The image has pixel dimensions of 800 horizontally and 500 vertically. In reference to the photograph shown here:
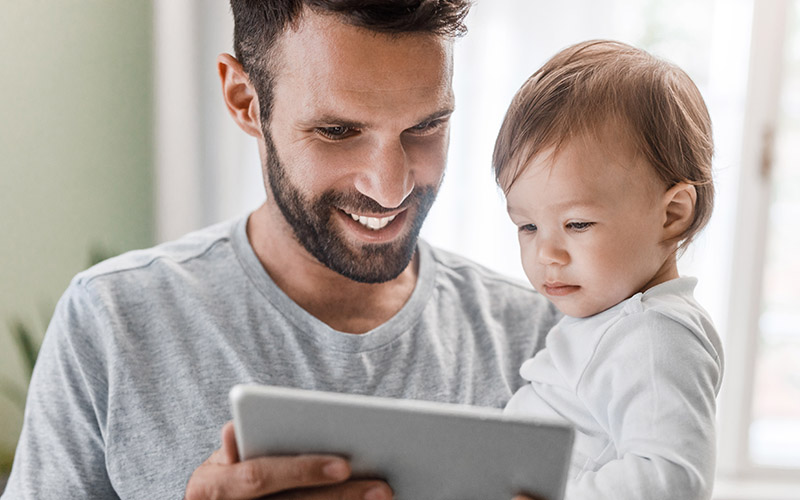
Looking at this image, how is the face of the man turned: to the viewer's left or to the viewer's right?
to the viewer's right

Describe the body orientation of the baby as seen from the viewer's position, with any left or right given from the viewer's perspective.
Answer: facing the viewer and to the left of the viewer

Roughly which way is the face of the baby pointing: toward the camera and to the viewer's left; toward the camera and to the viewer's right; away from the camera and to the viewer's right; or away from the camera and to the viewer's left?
toward the camera and to the viewer's left
